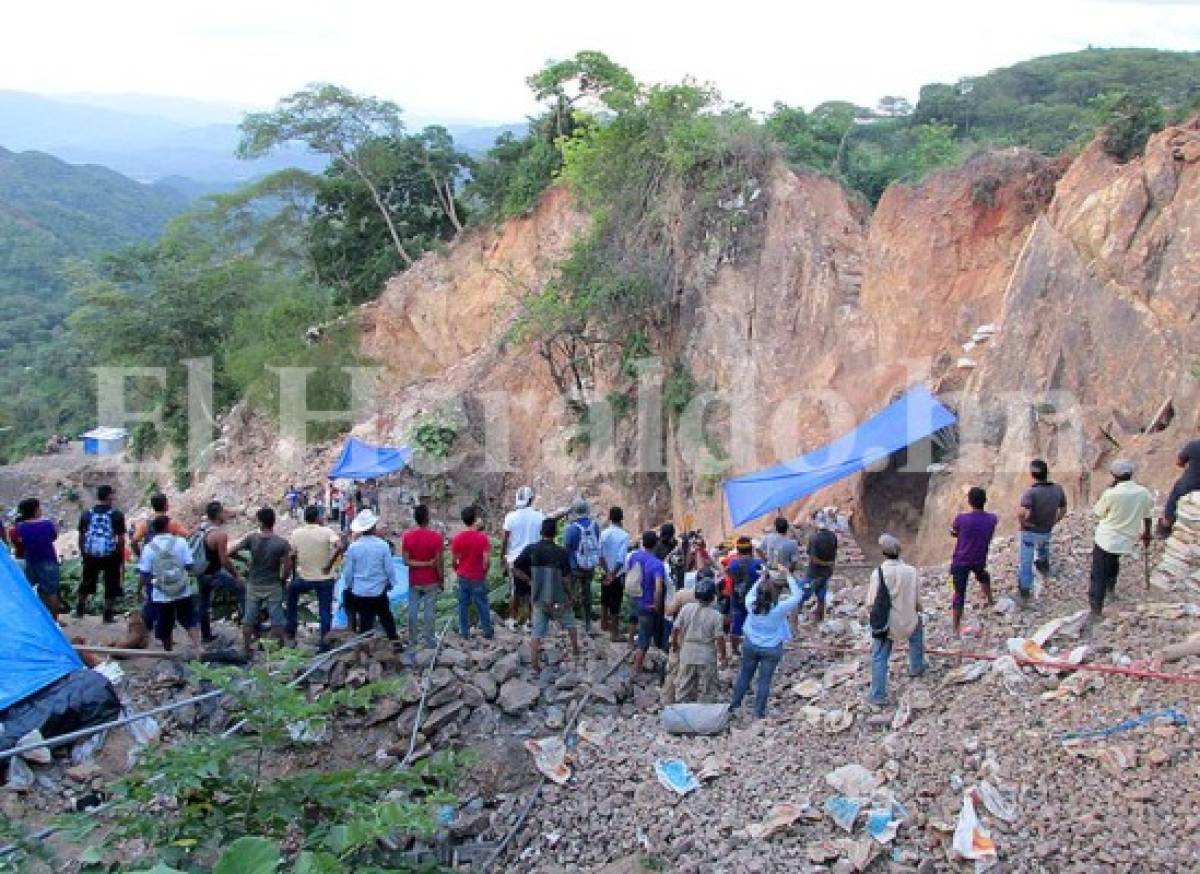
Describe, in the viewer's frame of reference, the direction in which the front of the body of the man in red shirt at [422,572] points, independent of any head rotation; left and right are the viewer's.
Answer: facing away from the viewer

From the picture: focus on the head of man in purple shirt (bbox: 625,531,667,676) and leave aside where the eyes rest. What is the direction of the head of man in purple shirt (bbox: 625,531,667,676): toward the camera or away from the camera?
away from the camera

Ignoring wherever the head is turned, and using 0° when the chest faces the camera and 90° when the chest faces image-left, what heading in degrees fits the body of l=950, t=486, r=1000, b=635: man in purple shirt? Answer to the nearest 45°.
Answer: approximately 180°

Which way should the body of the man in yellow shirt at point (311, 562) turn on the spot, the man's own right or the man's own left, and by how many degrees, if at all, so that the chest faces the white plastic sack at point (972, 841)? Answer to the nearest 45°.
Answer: approximately 135° to the man's own right

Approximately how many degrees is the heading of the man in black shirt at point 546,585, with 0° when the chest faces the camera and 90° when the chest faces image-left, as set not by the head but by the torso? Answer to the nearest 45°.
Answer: approximately 180°

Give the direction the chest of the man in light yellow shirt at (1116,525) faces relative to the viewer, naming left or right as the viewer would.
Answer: facing away from the viewer and to the left of the viewer

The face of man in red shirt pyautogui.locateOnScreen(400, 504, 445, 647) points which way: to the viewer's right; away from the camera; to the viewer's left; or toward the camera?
away from the camera

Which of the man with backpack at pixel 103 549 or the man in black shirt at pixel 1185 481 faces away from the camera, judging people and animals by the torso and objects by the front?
the man with backpack

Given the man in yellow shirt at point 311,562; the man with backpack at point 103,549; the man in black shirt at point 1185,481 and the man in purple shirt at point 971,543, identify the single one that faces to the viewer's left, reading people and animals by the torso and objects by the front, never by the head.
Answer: the man in black shirt

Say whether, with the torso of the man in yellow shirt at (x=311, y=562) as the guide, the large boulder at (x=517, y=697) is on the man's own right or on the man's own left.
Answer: on the man's own right

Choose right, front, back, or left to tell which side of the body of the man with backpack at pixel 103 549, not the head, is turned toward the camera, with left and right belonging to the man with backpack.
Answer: back
